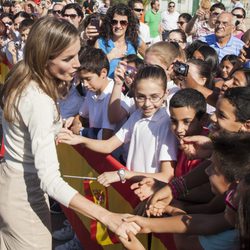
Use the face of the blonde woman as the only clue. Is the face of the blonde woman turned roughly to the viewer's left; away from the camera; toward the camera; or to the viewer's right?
to the viewer's right

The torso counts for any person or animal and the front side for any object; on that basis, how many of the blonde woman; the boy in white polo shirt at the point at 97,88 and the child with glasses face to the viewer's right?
1

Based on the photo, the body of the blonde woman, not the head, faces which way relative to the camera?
to the viewer's right

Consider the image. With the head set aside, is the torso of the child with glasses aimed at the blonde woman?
yes

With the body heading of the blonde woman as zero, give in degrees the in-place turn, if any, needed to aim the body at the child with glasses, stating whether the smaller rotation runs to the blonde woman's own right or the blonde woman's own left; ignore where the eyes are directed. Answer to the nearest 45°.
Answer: approximately 45° to the blonde woman's own left

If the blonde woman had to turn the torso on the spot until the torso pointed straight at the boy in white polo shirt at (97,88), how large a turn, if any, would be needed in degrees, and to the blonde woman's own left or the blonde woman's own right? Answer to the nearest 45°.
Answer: approximately 90° to the blonde woman's own left

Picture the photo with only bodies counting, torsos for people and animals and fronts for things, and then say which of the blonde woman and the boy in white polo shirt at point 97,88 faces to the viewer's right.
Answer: the blonde woman

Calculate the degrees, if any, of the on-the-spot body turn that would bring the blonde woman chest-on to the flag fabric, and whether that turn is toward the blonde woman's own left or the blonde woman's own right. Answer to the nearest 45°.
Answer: approximately 45° to the blonde woman's own left

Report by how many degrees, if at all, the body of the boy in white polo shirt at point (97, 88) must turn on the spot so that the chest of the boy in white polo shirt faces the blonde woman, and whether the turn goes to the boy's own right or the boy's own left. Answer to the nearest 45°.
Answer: approximately 45° to the boy's own left

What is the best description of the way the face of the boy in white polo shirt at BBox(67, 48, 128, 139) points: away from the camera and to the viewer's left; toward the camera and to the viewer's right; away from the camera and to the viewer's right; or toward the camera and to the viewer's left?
toward the camera and to the viewer's left

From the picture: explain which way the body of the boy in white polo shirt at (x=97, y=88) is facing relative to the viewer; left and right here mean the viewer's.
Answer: facing the viewer and to the left of the viewer
